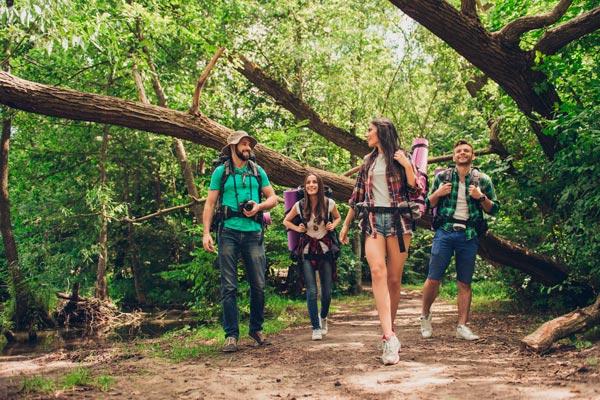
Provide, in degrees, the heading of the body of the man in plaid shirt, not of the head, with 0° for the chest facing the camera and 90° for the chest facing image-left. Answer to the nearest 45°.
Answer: approximately 0°

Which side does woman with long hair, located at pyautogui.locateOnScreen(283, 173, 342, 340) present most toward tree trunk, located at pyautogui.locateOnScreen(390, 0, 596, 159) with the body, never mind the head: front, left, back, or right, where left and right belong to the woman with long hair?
left

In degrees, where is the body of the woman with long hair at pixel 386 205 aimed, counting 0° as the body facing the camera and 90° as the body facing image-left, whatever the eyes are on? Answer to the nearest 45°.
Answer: approximately 0°

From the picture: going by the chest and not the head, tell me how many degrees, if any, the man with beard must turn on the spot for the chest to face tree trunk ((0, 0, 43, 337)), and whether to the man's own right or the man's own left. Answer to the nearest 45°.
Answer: approximately 135° to the man's own right

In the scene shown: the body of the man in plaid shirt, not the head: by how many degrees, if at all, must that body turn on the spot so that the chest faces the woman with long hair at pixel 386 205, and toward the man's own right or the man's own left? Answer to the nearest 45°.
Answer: approximately 45° to the man's own right
